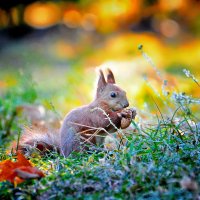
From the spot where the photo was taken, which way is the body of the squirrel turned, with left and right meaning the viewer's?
facing to the right of the viewer

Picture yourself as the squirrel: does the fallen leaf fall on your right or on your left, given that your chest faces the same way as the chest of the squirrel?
on your right
